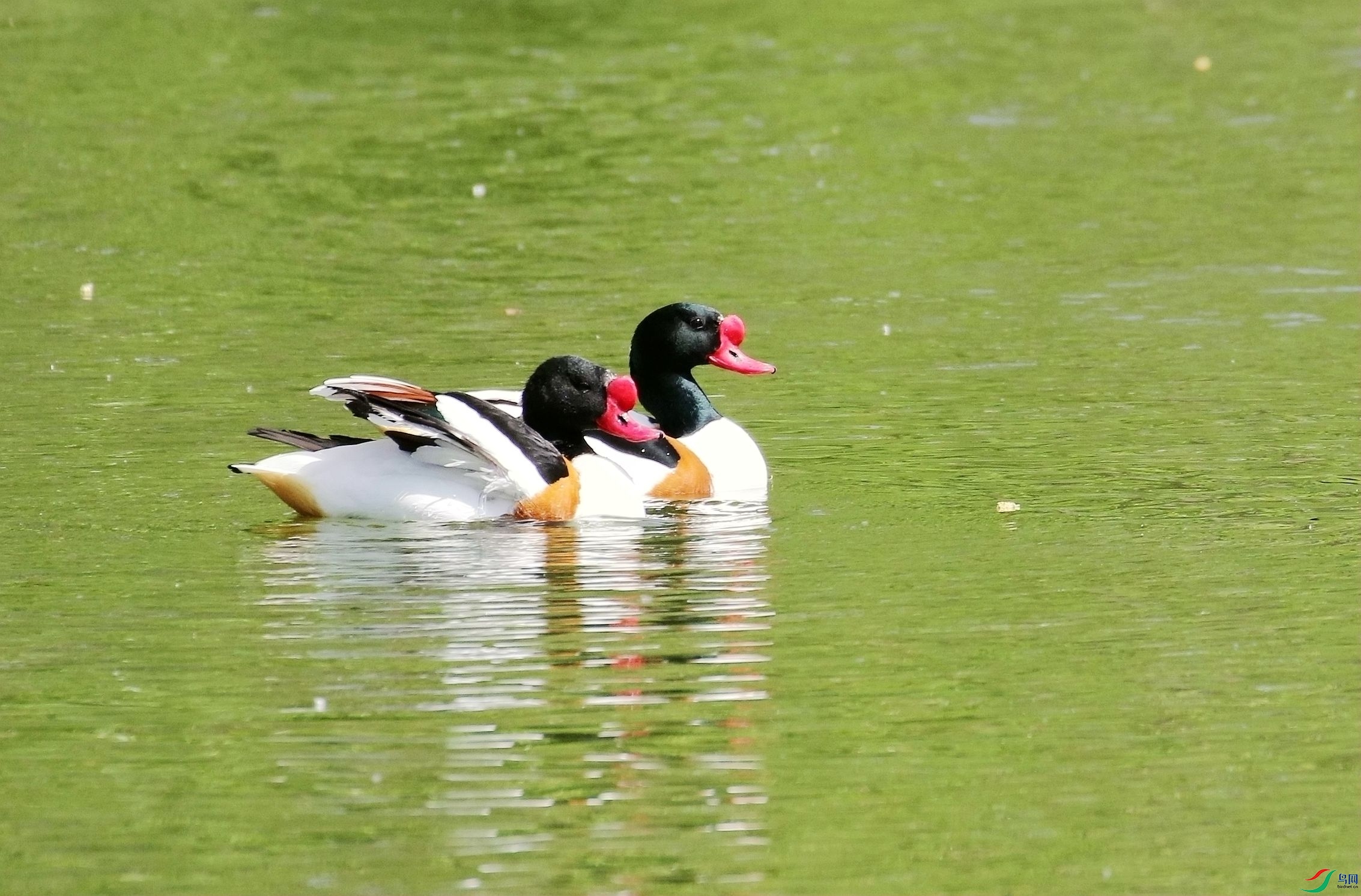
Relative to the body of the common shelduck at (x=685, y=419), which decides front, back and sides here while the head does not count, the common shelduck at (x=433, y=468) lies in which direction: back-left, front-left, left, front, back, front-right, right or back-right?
back-right

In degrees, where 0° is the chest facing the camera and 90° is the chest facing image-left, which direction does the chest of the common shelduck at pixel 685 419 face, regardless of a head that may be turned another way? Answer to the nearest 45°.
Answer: approximately 270°

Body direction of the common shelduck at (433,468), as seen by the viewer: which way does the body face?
to the viewer's right

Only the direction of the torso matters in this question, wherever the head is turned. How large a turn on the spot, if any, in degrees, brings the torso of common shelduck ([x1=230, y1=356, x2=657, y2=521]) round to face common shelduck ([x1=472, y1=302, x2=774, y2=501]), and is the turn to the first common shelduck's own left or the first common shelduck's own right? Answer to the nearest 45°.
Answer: approximately 45° to the first common shelduck's own left

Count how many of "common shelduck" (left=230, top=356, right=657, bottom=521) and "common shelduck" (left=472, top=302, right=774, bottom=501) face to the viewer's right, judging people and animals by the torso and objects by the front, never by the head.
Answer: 2
